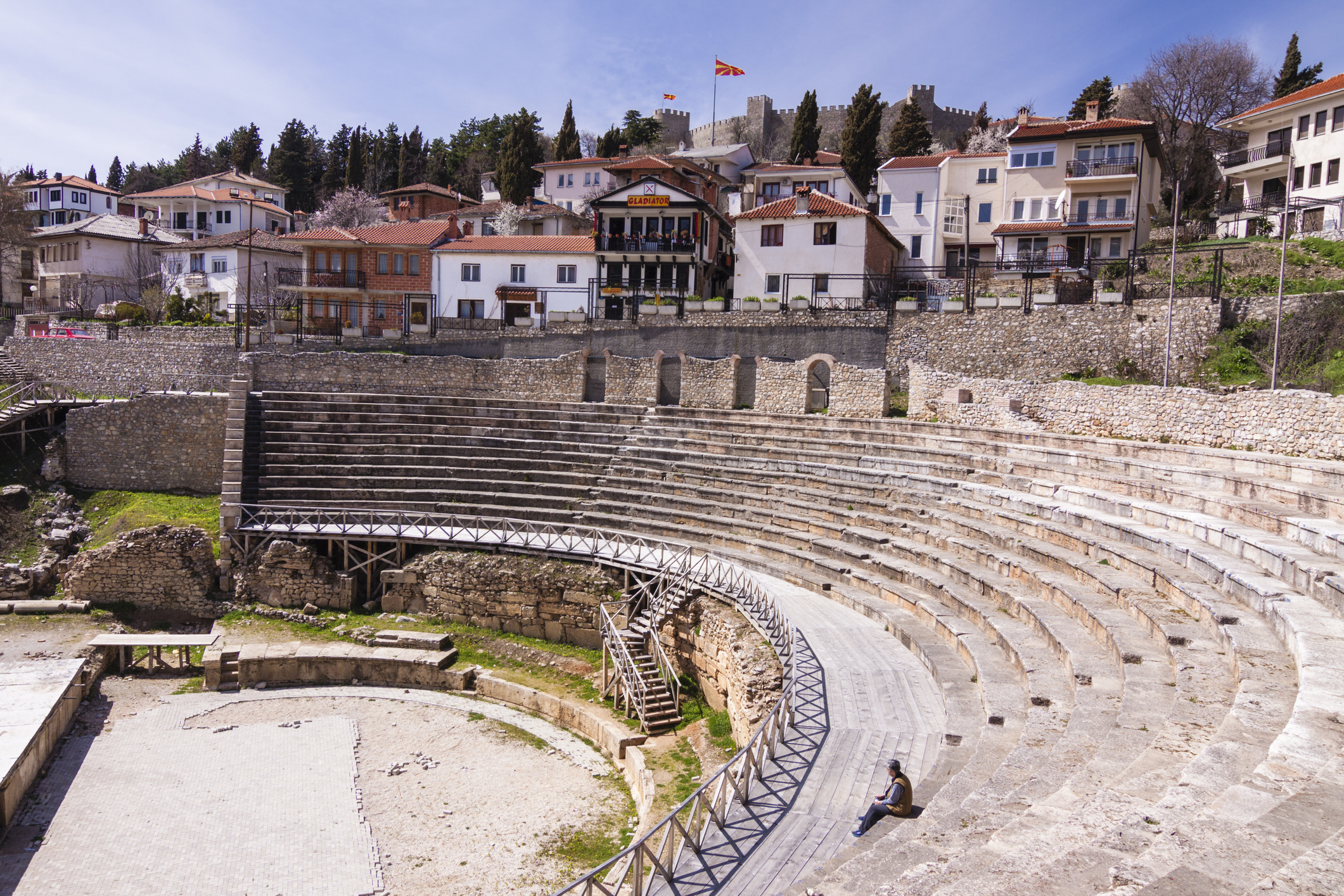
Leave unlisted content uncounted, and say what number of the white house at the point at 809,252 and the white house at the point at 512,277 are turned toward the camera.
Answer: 2

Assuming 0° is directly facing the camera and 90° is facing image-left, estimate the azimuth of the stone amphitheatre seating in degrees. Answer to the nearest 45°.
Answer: approximately 45°

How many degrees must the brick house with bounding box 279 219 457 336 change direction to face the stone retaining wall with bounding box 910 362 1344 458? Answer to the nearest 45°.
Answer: approximately 45° to its left

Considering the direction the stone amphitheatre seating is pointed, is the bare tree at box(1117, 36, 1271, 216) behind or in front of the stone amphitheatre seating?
behind

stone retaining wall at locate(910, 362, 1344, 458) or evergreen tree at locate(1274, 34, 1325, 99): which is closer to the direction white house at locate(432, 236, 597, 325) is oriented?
the stone retaining wall

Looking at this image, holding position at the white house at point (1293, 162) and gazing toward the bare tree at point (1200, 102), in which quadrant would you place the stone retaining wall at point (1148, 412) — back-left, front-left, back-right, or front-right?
back-left

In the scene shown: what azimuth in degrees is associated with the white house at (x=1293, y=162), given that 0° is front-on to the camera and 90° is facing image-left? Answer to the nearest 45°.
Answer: approximately 45°

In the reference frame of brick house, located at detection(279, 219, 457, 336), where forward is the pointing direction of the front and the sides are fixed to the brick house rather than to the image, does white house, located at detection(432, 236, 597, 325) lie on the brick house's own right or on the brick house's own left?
on the brick house's own left

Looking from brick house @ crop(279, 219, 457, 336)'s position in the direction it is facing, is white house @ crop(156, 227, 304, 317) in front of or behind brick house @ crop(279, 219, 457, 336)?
behind

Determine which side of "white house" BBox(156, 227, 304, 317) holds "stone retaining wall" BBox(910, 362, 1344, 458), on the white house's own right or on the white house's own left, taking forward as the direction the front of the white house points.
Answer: on the white house's own left

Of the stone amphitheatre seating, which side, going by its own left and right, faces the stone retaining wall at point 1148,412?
back

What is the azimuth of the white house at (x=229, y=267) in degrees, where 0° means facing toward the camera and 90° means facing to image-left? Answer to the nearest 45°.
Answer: approximately 45°
